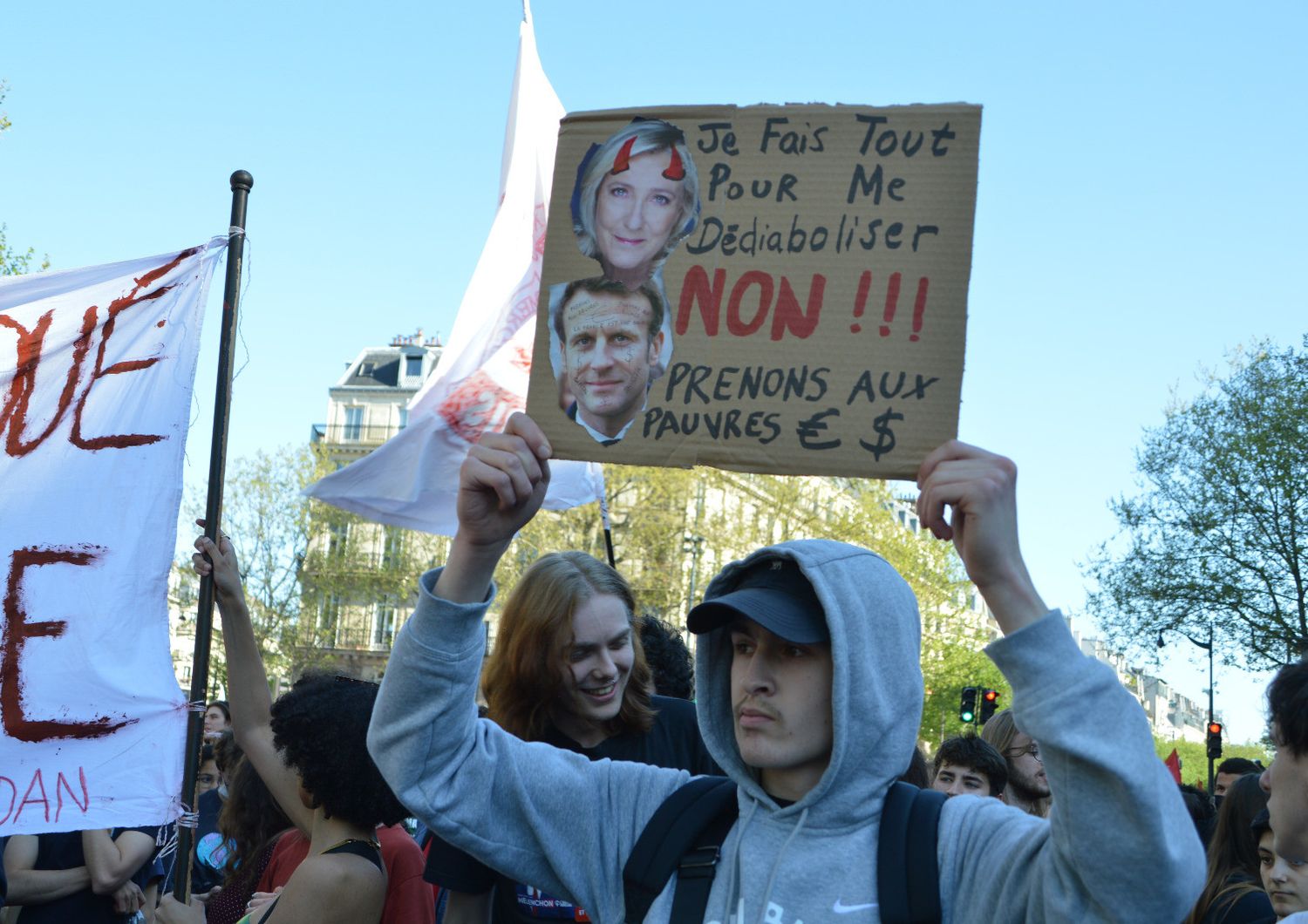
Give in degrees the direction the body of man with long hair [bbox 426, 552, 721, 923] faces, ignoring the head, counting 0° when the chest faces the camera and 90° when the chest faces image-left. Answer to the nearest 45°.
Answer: approximately 315°

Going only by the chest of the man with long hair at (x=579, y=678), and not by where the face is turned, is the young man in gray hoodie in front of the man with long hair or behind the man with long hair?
in front

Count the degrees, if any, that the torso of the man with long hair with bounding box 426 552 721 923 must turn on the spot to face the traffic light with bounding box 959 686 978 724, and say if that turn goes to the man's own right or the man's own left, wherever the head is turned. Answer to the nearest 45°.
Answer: approximately 135° to the man's own left

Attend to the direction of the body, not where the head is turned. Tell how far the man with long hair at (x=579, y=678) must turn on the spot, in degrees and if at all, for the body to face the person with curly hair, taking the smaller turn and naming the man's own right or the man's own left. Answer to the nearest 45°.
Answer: approximately 135° to the man's own right

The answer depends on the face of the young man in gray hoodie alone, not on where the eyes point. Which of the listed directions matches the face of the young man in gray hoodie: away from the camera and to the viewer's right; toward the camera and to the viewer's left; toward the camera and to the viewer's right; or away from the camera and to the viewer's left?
toward the camera and to the viewer's left

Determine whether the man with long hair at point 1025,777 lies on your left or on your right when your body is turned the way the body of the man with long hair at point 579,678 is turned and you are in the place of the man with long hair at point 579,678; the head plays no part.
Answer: on your left

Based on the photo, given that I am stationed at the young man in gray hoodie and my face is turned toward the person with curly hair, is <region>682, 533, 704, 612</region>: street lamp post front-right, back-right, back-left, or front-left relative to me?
front-right

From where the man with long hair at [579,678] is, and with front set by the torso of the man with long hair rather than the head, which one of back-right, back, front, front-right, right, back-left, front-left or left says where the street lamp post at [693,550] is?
back-left

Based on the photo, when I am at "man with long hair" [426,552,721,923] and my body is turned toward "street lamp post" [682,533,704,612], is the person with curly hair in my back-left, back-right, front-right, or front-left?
back-left
